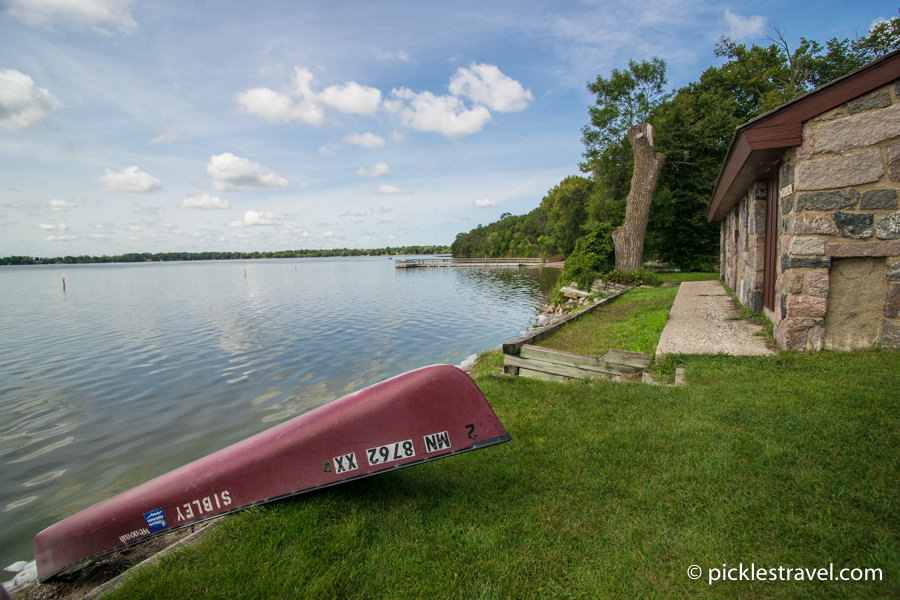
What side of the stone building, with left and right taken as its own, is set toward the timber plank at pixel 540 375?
front

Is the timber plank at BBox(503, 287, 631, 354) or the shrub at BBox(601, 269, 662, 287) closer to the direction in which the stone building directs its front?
the timber plank

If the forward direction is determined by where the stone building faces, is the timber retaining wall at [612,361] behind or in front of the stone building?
in front

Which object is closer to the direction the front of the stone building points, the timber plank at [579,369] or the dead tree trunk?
the timber plank

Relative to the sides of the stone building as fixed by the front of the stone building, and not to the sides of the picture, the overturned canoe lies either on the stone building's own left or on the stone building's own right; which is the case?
on the stone building's own left

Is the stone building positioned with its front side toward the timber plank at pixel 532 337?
yes

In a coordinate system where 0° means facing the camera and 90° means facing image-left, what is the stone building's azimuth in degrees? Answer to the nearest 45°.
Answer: approximately 90°

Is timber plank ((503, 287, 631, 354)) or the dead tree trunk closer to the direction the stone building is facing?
the timber plank

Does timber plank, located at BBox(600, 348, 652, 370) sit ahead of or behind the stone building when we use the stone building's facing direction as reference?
ahead

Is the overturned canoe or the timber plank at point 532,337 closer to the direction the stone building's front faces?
the timber plank

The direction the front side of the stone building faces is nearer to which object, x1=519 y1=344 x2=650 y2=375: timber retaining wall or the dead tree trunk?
the timber retaining wall
